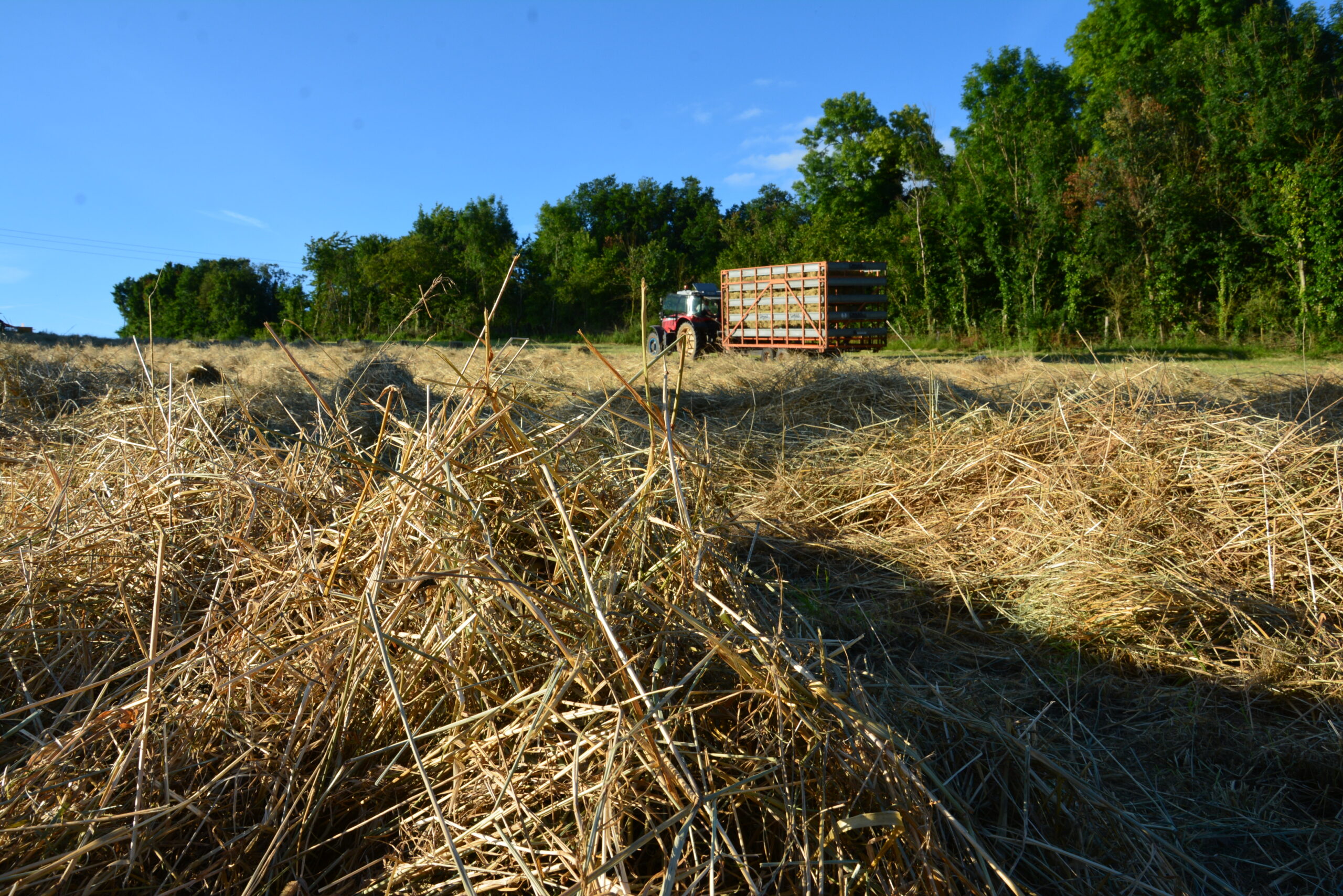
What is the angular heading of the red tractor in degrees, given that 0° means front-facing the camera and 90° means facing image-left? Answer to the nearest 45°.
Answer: approximately 135°

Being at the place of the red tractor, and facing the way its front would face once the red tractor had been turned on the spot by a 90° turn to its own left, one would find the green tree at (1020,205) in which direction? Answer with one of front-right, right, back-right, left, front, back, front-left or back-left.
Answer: back-left

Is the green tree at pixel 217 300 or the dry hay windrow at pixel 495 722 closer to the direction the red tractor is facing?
the green tree

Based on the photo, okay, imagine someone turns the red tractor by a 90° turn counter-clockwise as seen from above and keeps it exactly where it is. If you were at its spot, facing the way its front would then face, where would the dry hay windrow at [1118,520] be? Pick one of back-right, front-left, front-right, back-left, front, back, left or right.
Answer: front-left

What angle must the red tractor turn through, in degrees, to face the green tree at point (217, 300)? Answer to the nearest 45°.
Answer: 0° — it already faces it

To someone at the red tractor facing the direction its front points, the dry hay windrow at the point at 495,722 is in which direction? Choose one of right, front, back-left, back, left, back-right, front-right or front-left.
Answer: back-left
